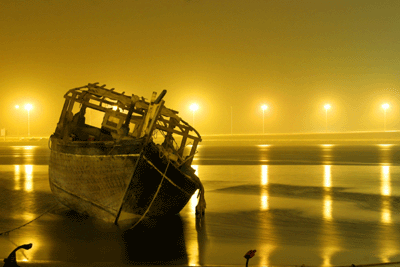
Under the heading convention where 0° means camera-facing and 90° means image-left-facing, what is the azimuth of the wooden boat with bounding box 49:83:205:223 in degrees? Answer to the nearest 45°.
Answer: approximately 0°
